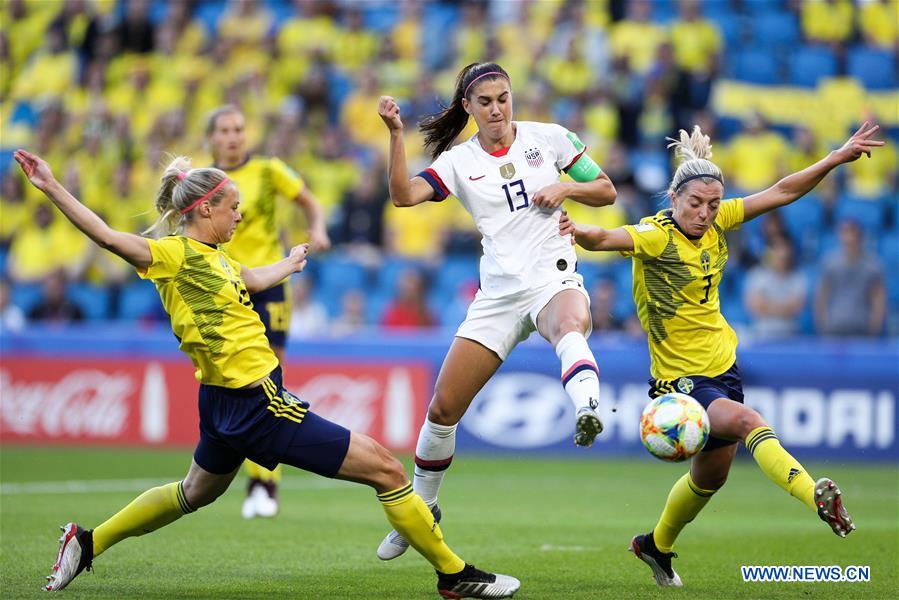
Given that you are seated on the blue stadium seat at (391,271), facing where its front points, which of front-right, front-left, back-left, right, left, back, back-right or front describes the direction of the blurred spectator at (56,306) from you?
right

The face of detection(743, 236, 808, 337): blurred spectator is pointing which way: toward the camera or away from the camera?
toward the camera

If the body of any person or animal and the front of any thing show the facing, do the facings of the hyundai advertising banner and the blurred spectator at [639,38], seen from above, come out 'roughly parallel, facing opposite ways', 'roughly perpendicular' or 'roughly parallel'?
roughly parallel

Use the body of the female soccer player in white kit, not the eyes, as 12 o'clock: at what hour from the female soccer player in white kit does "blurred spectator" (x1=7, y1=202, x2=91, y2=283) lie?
The blurred spectator is roughly at 5 o'clock from the female soccer player in white kit.

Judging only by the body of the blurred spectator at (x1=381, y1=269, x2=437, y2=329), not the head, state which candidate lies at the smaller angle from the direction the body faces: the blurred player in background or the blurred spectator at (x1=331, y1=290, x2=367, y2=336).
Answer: the blurred player in background

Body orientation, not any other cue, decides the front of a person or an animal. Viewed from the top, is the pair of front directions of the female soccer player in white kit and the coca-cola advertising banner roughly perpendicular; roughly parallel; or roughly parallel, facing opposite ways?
roughly parallel

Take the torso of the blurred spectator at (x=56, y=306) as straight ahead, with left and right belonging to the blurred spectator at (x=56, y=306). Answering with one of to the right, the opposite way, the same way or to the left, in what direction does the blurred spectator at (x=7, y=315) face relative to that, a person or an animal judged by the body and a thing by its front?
the same way

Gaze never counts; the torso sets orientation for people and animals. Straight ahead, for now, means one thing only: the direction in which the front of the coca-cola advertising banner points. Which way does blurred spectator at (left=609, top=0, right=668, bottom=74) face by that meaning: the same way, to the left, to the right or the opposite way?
the same way

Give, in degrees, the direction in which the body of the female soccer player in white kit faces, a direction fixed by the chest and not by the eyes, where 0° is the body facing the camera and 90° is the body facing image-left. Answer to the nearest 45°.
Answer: approximately 0°

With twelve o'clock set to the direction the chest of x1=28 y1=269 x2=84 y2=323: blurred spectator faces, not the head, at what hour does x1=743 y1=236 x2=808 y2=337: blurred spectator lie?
x1=743 y1=236 x2=808 y2=337: blurred spectator is roughly at 10 o'clock from x1=28 y1=269 x2=84 y2=323: blurred spectator.

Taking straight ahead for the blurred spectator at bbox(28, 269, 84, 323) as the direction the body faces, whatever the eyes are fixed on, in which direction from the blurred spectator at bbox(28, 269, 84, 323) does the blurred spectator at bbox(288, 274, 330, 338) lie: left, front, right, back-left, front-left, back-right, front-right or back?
front-left

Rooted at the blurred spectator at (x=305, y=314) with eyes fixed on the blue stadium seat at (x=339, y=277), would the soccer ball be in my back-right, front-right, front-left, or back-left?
back-right

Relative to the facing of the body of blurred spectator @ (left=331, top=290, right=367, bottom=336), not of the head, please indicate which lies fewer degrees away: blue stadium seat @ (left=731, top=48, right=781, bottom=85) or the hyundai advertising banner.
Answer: the hyundai advertising banner

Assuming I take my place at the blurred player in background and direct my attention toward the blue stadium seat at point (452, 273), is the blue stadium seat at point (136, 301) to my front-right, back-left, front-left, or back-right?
front-left

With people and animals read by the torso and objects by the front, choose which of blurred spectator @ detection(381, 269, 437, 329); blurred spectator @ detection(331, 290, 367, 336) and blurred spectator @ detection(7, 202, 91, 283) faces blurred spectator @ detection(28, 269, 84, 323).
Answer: blurred spectator @ detection(7, 202, 91, 283)

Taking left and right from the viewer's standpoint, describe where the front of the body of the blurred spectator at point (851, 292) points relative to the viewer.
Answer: facing the viewer

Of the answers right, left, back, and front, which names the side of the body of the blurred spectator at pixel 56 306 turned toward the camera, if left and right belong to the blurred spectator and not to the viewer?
front

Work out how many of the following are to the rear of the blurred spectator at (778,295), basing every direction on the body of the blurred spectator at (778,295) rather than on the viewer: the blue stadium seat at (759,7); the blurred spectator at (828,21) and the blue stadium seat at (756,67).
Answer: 3

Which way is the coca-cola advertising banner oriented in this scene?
toward the camera
